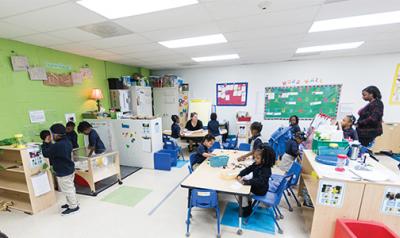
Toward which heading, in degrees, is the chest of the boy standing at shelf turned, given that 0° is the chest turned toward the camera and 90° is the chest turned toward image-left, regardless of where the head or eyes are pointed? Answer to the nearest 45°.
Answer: approximately 90°

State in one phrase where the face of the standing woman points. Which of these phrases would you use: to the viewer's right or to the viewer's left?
to the viewer's left

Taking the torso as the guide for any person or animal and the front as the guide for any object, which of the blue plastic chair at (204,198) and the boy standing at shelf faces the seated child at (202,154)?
the blue plastic chair

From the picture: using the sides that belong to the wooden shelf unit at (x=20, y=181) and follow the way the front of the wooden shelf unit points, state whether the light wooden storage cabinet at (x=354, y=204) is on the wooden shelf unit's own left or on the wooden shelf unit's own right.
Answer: on the wooden shelf unit's own left

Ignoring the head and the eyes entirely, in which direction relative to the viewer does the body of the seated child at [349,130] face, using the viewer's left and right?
facing to the left of the viewer

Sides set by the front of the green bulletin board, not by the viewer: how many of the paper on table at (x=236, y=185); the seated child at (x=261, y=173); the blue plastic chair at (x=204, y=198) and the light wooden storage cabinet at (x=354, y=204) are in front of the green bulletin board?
4

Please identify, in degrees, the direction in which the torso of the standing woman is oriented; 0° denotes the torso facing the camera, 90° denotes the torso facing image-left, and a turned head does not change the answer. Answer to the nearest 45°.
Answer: approximately 90°

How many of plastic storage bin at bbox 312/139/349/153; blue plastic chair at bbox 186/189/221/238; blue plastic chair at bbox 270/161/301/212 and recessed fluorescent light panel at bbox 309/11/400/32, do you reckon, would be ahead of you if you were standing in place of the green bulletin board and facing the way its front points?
4

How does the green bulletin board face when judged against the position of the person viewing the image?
facing the viewer

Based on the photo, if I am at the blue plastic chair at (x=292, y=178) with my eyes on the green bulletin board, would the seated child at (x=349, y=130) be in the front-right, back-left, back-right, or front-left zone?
front-right

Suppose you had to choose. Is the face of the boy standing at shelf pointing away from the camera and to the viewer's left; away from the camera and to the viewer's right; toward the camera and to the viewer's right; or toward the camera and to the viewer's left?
away from the camera and to the viewer's left

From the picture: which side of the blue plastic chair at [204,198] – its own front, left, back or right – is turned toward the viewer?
back

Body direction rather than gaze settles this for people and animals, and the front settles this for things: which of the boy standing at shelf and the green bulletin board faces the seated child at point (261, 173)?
the green bulletin board
